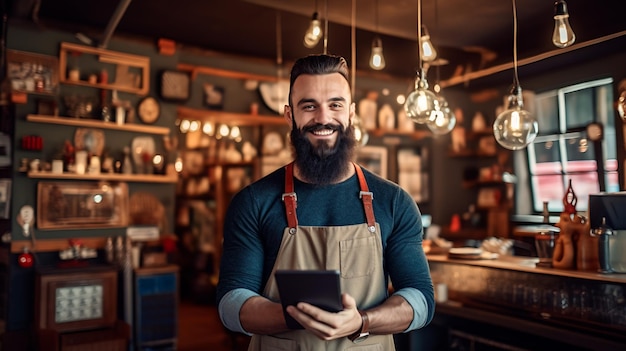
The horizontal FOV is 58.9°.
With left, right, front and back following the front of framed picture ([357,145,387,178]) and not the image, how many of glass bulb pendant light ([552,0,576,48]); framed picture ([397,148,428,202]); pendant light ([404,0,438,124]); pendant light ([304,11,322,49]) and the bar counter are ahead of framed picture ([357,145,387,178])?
4

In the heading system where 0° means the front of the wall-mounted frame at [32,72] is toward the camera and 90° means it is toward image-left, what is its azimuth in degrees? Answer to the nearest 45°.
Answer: approximately 315°

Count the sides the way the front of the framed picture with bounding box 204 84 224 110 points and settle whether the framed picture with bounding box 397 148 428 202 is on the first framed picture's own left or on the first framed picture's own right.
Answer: on the first framed picture's own left

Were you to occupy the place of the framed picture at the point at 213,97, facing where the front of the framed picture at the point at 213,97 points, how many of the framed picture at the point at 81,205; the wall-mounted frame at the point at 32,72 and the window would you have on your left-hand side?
1

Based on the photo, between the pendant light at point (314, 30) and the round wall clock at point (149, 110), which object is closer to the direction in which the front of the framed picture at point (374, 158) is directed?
the pendant light

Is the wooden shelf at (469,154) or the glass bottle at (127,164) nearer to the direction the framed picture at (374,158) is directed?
the glass bottle

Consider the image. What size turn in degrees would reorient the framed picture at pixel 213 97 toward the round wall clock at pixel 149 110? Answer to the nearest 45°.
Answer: approximately 45° to its right

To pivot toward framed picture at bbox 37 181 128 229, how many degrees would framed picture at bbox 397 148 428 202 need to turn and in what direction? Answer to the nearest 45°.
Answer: approximately 45° to its right

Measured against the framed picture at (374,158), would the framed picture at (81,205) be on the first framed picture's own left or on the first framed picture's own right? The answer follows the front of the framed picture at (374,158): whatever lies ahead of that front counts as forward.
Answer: on the first framed picture's own right

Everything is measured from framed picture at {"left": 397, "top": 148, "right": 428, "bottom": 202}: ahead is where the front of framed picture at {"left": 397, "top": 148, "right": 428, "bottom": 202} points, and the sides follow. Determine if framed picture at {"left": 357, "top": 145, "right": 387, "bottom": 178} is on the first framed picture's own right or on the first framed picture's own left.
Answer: on the first framed picture's own right

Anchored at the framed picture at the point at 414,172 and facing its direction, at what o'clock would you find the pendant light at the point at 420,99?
The pendant light is roughly at 12 o'clock from the framed picture.

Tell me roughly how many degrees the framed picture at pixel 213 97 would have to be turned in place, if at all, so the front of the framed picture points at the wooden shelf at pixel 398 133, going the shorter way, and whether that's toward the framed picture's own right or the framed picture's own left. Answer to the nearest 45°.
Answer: approximately 90° to the framed picture's own left

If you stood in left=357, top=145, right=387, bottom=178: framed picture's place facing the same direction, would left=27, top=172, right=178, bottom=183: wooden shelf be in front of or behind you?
in front
